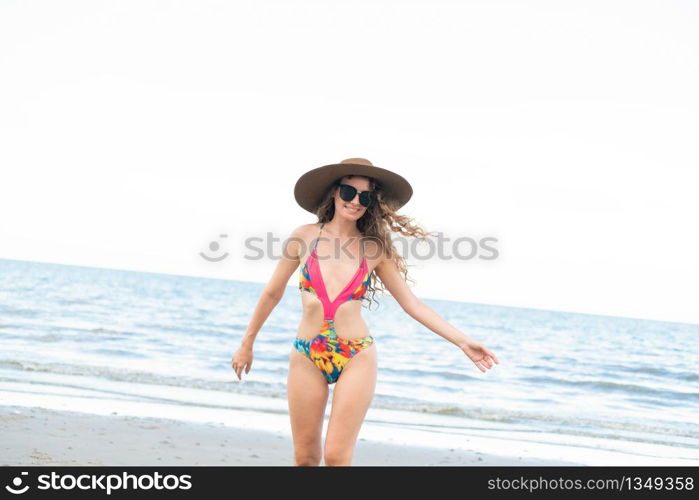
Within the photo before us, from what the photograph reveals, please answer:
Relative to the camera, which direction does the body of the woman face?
toward the camera
